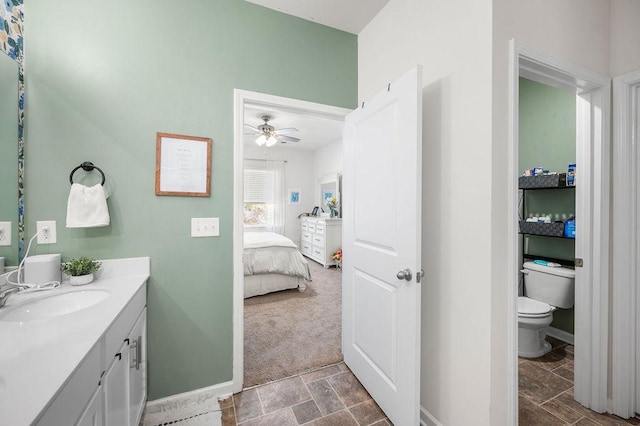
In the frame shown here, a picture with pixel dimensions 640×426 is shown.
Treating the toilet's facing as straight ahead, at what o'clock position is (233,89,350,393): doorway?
The doorway is roughly at 12 o'clock from the toilet.

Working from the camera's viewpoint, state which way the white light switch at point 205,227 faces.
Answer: facing the viewer

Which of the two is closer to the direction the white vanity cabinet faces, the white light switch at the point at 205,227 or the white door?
the white door

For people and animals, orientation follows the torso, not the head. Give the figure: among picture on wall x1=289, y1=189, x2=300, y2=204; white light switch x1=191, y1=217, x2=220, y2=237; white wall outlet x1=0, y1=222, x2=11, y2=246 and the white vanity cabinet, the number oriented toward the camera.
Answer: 3

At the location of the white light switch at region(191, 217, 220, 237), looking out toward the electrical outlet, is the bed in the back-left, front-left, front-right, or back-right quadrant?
back-right

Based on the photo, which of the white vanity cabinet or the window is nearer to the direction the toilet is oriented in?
the white vanity cabinet

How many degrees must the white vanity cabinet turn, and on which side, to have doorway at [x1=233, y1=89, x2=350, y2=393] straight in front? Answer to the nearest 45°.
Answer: approximately 45° to its left

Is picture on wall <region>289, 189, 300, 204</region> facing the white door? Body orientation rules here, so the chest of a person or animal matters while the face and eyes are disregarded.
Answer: yes

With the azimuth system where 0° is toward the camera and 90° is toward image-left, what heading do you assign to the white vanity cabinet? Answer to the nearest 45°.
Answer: approximately 270°

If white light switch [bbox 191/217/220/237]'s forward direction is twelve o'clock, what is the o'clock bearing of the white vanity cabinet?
The white vanity cabinet is roughly at 1 o'clock from the white light switch.

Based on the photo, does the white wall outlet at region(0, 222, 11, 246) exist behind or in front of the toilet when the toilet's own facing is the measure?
in front

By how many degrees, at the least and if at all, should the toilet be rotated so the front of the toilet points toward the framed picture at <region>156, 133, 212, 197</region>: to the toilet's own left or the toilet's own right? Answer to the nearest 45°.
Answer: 0° — it already faces it

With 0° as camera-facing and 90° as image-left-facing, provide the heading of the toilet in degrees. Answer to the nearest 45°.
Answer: approximately 45°

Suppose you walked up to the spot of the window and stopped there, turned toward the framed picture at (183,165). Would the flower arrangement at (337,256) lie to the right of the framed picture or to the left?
left
